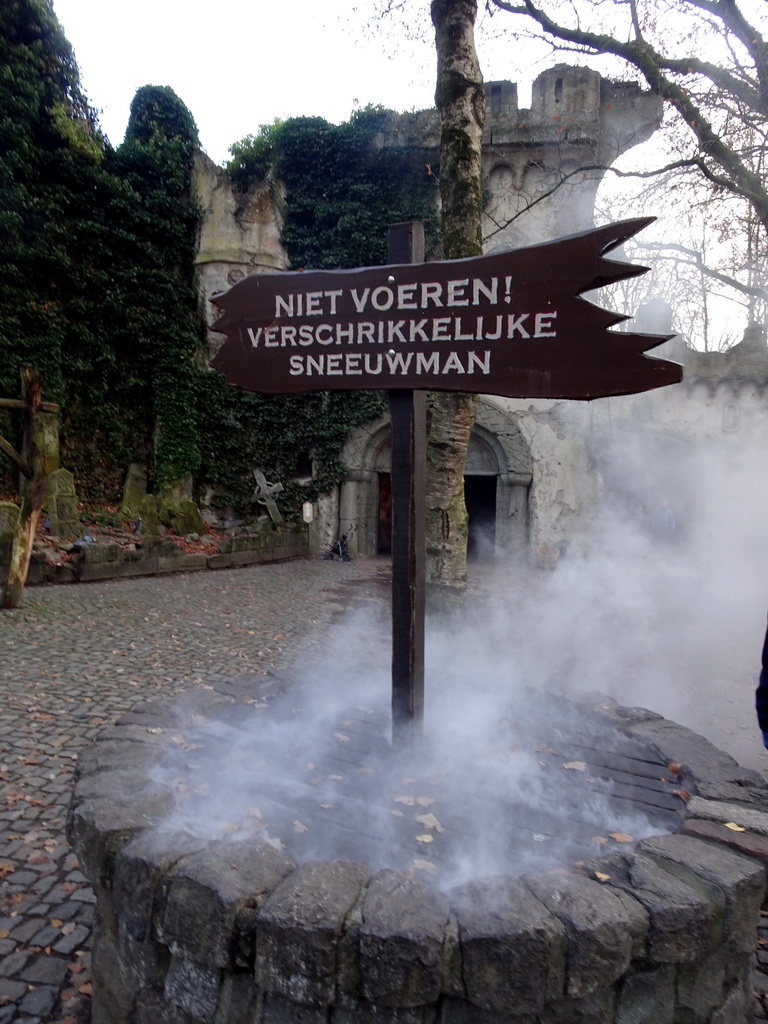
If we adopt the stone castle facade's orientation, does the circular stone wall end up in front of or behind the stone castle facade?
in front

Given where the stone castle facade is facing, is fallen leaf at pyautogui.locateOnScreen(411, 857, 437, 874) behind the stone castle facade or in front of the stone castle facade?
in front

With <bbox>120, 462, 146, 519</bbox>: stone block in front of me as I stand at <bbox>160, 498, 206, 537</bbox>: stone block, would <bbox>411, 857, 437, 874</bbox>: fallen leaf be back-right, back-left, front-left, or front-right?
back-left

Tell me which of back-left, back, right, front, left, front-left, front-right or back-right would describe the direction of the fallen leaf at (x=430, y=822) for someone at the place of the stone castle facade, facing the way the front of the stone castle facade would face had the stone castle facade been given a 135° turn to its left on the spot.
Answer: back-right

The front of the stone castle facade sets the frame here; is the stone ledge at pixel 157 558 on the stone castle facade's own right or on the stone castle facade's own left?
on the stone castle facade's own right

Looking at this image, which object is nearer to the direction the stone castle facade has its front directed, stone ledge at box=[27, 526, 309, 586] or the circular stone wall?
the circular stone wall

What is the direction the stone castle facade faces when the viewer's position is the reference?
facing the viewer

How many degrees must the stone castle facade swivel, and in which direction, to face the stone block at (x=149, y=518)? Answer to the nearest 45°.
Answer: approximately 90° to its right

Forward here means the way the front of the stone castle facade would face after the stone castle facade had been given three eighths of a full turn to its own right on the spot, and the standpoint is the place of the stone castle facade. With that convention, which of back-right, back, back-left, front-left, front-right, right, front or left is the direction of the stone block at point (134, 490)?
front-left

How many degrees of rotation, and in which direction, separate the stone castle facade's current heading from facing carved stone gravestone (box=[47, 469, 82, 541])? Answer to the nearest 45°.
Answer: approximately 90° to its right

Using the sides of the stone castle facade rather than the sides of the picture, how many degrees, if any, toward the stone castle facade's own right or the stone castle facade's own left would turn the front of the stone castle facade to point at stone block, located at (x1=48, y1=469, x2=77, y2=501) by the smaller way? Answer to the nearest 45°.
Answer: approximately 90° to the stone castle facade's own right

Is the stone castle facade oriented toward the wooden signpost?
yes

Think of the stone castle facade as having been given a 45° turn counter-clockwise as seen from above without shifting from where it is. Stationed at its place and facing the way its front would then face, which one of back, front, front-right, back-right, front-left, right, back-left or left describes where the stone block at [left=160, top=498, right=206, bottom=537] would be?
back-right
